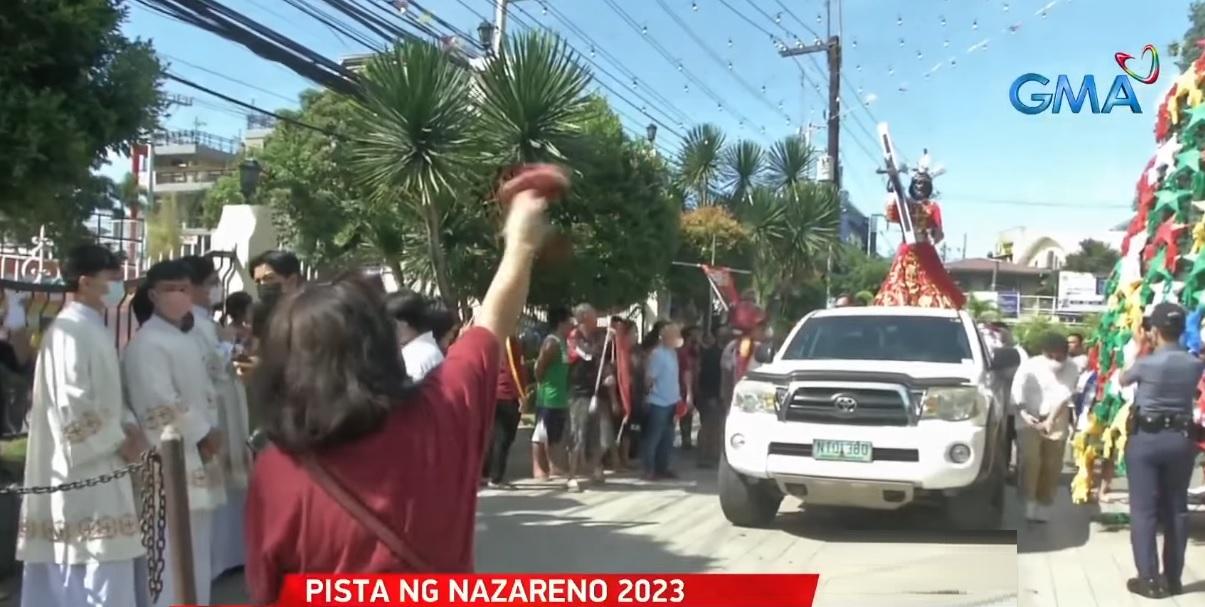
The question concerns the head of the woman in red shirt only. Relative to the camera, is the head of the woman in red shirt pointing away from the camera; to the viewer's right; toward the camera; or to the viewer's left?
away from the camera

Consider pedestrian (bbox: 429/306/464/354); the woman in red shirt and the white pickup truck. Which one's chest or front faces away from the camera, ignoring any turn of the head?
the woman in red shirt

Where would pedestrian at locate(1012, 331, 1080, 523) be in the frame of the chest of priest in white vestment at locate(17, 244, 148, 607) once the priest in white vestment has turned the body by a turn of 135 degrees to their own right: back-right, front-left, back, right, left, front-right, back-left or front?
back-left

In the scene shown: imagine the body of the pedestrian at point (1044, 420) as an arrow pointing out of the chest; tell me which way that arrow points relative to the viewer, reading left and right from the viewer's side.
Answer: facing the viewer

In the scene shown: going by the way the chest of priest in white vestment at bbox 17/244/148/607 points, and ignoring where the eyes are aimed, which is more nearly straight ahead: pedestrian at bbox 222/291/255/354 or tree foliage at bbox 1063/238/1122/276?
the tree foliage

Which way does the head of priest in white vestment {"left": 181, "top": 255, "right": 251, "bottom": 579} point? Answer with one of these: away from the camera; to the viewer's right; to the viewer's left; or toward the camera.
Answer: to the viewer's right

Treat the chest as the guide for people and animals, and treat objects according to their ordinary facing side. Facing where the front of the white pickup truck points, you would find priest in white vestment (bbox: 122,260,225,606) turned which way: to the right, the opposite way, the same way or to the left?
to the left

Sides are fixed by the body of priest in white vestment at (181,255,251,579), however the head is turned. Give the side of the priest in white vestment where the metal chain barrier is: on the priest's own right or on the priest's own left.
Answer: on the priest's own right

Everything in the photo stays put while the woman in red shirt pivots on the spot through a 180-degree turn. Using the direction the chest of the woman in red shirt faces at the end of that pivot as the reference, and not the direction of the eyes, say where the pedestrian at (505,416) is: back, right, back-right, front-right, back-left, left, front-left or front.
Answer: back

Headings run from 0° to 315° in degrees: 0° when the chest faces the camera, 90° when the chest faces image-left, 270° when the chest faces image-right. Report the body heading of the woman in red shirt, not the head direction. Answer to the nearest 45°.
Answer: approximately 180°

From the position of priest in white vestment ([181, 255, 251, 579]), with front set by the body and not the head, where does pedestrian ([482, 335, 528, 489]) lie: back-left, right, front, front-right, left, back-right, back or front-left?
front-left

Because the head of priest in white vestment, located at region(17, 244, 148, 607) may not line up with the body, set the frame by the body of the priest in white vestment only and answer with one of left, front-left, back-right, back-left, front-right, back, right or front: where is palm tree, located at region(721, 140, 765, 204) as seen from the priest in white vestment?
front-left

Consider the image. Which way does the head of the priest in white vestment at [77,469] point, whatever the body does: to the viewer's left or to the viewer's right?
to the viewer's right

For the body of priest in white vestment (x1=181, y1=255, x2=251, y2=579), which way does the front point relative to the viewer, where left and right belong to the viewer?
facing to the right of the viewer
